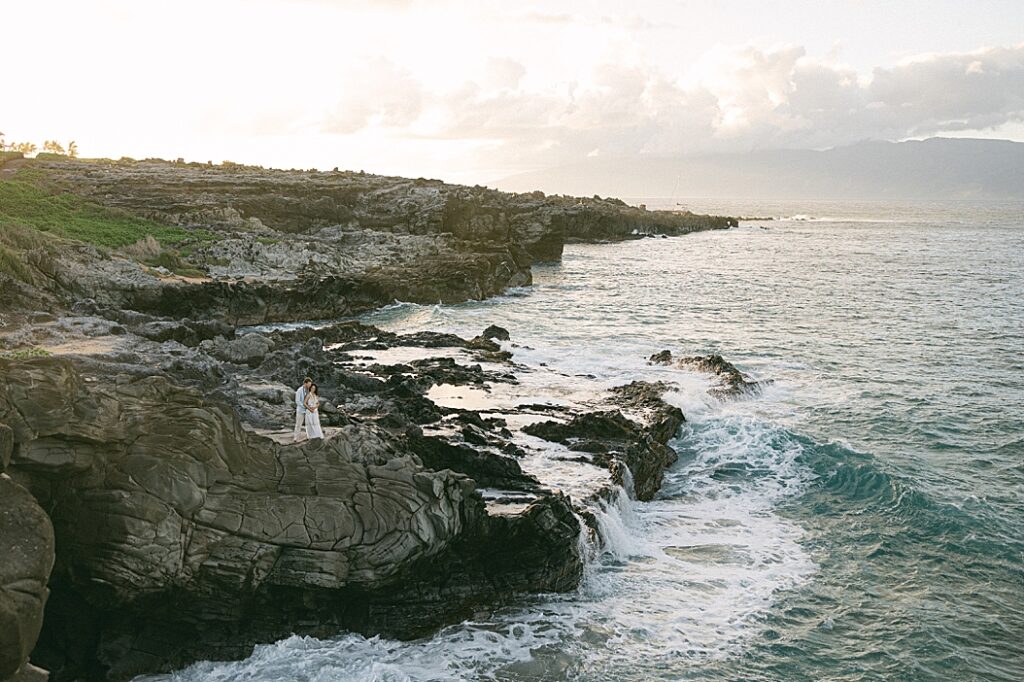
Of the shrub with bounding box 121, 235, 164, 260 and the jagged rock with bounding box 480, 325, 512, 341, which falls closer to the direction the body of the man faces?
the jagged rock

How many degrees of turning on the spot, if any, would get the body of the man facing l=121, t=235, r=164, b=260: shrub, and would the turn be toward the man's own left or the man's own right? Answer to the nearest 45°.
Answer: approximately 90° to the man's own left

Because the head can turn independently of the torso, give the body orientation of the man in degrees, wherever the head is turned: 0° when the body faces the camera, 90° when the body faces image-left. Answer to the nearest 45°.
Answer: approximately 270°

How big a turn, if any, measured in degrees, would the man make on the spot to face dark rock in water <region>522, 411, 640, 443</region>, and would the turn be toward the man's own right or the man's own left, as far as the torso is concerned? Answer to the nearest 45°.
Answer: approximately 45° to the man's own left

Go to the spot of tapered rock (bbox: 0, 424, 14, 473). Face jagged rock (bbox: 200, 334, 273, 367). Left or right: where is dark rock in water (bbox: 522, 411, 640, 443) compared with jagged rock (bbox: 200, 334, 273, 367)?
right

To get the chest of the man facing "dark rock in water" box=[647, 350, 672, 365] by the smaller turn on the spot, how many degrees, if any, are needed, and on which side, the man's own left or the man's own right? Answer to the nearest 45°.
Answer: approximately 45° to the man's own left

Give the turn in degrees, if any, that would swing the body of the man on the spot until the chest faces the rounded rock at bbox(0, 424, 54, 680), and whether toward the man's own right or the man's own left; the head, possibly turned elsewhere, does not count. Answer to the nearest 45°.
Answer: approximately 135° to the man's own right
